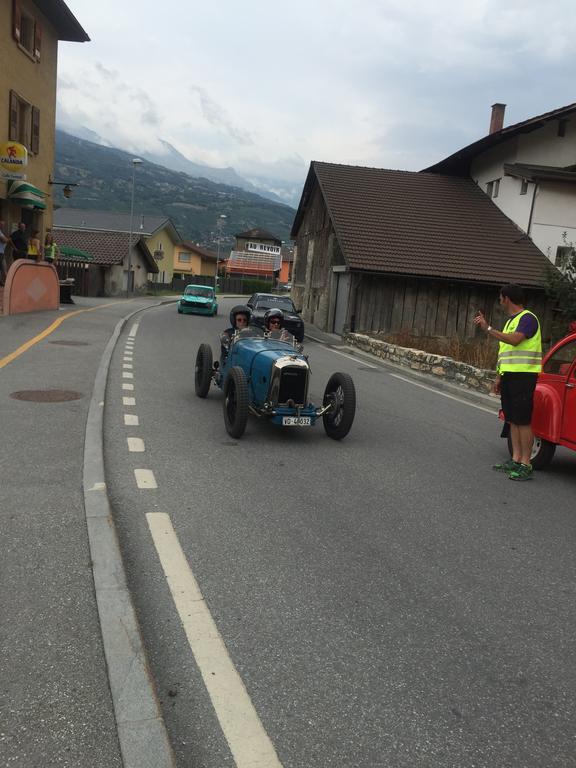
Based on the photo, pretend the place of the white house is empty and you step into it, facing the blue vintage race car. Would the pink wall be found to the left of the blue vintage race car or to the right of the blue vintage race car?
right

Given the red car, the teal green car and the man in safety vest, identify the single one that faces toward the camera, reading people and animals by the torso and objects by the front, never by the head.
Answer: the teal green car

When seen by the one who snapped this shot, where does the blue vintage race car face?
facing the viewer and to the right of the viewer

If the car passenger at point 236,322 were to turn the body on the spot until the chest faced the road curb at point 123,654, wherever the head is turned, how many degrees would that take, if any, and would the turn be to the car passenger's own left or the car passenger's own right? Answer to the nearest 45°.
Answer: approximately 45° to the car passenger's own right

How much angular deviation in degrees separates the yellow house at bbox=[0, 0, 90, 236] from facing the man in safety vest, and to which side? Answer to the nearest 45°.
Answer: approximately 45° to its right

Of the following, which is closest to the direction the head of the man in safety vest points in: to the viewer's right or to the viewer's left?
to the viewer's left

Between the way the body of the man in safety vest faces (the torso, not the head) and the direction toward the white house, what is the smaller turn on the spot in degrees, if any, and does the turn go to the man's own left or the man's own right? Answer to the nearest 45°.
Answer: approximately 90° to the man's own right

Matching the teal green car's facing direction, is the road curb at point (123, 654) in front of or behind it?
in front

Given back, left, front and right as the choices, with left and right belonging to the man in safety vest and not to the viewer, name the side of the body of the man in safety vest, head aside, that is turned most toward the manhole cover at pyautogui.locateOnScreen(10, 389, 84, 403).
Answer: front

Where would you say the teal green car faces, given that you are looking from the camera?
facing the viewer

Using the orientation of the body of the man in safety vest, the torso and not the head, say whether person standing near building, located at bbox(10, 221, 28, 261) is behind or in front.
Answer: in front

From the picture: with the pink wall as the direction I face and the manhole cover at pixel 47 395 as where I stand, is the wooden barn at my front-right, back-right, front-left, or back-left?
front-right

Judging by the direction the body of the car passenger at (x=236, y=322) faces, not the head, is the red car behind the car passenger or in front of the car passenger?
in front
